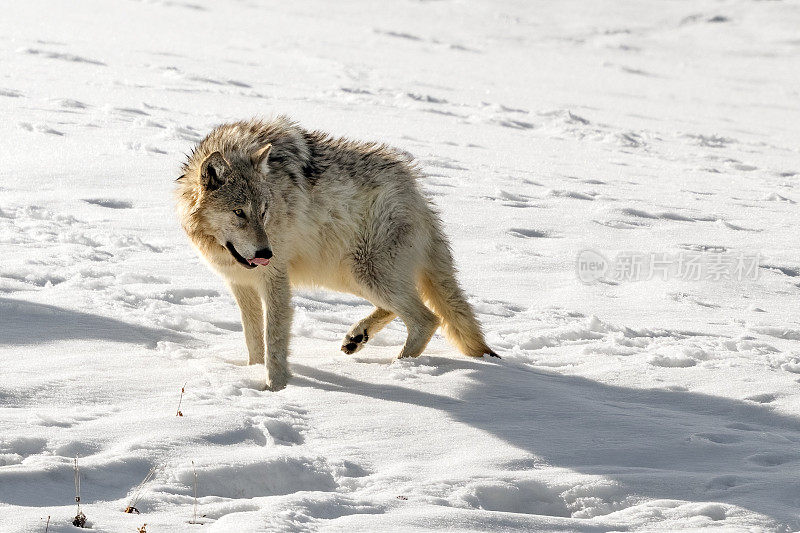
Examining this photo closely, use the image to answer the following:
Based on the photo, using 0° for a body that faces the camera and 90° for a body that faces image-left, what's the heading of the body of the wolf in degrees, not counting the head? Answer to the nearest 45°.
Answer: approximately 45°
